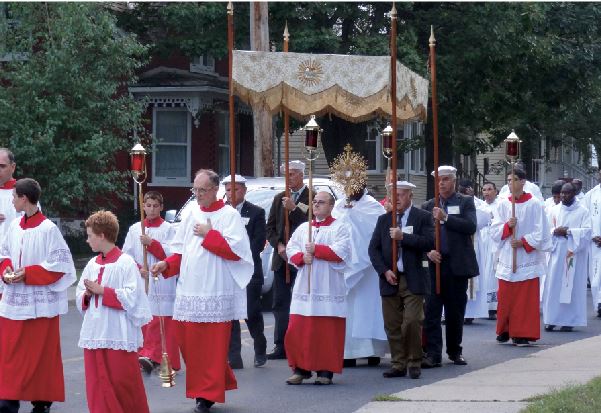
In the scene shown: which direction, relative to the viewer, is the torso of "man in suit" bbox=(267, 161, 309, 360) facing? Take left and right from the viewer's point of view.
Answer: facing the viewer and to the left of the viewer

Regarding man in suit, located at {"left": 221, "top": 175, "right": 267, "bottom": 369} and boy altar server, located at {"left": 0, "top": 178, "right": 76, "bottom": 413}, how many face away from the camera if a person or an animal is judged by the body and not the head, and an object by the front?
0

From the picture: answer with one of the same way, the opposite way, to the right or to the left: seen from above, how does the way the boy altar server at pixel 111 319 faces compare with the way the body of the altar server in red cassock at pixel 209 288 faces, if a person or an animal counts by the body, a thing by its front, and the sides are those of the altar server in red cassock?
the same way

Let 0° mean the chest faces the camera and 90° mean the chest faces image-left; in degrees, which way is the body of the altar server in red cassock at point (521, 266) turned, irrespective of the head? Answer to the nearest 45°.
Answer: approximately 45°

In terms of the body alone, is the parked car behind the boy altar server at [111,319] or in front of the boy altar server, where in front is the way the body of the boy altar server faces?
behind

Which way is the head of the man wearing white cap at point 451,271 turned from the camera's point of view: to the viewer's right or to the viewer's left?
to the viewer's left

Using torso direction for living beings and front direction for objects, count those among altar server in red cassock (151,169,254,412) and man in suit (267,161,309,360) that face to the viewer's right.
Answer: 0

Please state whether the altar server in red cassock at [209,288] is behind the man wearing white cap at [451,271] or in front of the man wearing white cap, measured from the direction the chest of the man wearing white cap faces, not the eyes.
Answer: in front

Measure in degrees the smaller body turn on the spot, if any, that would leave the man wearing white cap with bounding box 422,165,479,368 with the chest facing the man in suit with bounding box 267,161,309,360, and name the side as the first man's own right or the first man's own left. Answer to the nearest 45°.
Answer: approximately 45° to the first man's own right

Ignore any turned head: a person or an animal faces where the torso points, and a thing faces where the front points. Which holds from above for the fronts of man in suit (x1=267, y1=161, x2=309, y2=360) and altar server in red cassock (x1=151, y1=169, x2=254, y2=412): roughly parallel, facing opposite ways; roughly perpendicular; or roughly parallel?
roughly parallel

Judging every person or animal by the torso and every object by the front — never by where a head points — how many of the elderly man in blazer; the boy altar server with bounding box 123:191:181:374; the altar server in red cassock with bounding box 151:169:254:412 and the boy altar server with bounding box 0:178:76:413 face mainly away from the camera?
0

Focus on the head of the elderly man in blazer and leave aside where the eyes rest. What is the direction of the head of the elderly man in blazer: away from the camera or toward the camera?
toward the camera

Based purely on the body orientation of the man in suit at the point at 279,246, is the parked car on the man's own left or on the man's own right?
on the man's own right
